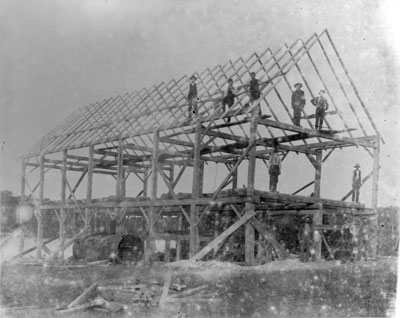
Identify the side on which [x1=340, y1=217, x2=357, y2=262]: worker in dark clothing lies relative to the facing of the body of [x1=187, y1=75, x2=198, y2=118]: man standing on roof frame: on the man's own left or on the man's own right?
on the man's own left

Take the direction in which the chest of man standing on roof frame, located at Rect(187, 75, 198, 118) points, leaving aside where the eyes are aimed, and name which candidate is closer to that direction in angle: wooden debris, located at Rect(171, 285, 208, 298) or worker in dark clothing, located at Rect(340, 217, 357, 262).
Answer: the wooden debris

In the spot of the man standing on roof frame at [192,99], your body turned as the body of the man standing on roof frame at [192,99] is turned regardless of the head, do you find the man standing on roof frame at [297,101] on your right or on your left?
on your left

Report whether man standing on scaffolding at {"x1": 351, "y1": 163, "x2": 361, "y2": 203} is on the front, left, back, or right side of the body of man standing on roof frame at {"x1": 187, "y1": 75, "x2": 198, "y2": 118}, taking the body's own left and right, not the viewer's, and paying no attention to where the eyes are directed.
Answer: left

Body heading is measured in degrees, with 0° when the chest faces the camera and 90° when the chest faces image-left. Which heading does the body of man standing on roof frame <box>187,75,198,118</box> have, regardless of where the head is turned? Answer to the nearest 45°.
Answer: approximately 0°

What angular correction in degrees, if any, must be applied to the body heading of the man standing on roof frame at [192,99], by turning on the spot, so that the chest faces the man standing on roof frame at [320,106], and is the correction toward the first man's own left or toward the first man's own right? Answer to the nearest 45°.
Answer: approximately 90° to the first man's own left

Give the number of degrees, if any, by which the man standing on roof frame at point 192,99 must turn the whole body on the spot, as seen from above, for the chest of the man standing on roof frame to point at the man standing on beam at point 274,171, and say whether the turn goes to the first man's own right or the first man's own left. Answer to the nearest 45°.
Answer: approximately 90° to the first man's own left

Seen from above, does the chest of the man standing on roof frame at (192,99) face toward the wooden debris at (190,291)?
yes

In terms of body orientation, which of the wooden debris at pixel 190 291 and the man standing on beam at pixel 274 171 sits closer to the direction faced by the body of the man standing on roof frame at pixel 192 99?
the wooden debris
